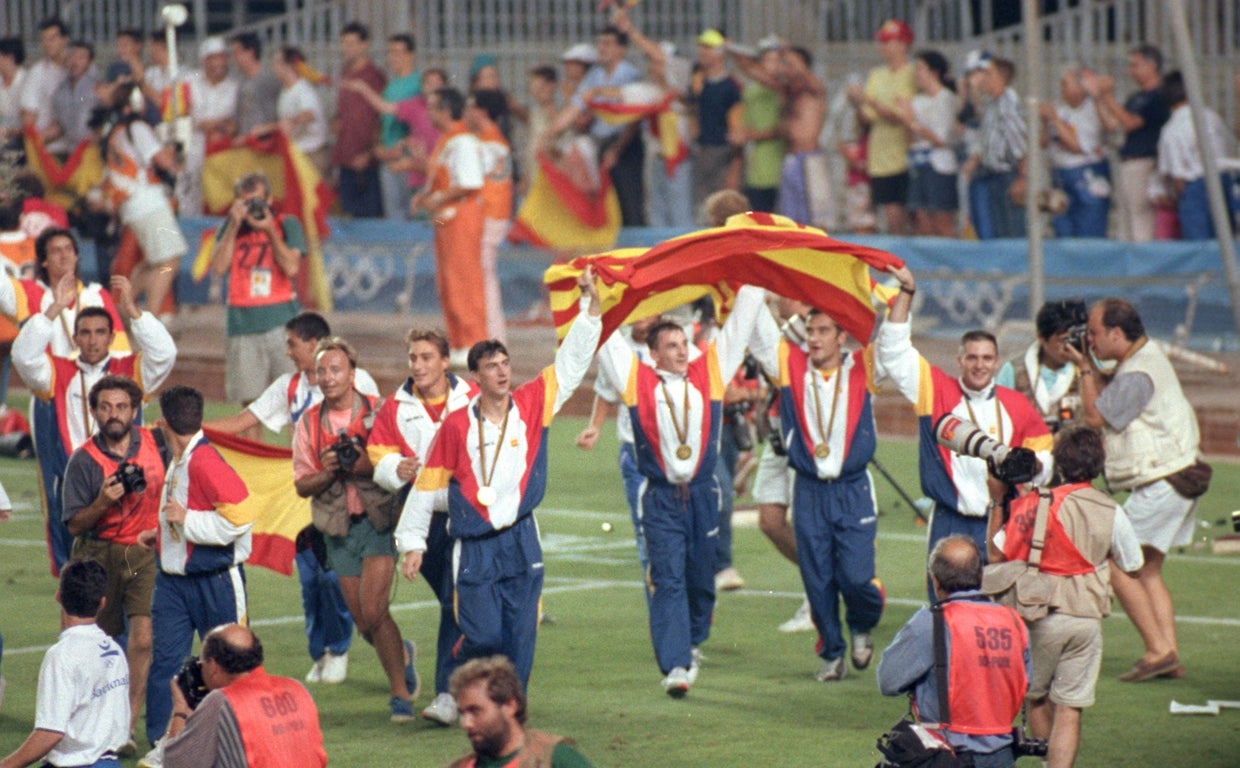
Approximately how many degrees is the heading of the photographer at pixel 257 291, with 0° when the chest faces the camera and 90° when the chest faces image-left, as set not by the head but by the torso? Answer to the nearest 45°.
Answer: approximately 0°

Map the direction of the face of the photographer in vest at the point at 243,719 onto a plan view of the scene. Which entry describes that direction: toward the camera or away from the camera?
away from the camera

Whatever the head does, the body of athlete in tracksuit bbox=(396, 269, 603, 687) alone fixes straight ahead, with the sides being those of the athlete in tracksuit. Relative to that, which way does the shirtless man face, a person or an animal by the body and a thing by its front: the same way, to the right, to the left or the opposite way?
to the right

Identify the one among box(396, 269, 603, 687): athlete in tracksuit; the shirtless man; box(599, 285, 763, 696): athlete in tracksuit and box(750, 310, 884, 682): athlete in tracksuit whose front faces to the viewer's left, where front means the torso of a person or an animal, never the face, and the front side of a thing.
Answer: the shirtless man

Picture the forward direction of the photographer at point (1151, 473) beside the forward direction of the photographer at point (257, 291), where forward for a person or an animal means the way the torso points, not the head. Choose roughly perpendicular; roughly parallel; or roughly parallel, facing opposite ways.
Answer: roughly perpendicular

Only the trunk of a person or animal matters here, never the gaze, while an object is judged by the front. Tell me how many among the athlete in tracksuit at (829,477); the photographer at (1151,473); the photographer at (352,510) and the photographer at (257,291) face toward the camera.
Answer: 3

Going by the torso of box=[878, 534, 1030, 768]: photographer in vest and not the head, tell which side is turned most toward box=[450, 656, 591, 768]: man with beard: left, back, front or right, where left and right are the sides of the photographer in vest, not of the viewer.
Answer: left
